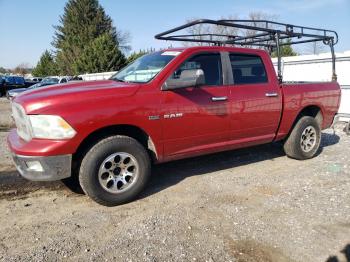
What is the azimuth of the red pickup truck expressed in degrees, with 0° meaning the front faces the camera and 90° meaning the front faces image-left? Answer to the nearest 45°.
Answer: approximately 45°

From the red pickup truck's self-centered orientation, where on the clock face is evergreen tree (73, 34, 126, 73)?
The evergreen tree is roughly at 4 o'clock from the red pickup truck.

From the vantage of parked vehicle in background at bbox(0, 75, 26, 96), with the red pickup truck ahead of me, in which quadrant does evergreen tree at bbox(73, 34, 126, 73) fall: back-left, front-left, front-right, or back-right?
back-left

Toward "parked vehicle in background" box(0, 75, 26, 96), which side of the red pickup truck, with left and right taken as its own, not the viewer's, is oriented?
right
